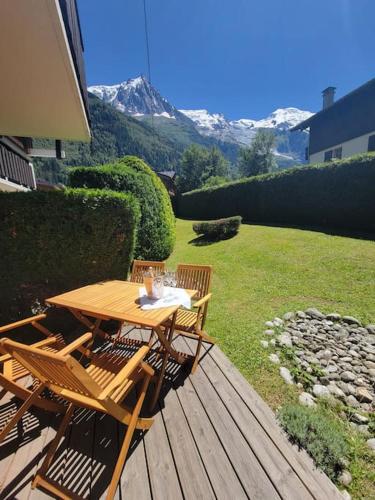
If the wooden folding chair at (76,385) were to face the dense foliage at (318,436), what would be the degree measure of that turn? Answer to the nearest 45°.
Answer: approximately 90° to its right

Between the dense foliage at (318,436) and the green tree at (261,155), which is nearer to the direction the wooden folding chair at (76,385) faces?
the green tree

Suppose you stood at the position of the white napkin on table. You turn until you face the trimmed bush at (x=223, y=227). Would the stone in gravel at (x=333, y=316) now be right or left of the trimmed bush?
right

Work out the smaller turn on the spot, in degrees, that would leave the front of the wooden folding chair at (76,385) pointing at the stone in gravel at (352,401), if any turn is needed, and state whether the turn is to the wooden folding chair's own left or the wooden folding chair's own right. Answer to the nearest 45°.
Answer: approximately 45° to the wooden folding chair's own right

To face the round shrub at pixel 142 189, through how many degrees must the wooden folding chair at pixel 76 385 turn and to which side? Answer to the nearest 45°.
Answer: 0° — it already faces it

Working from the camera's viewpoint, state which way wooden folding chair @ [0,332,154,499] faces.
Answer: facing away from the viewer and to the right of the viewer

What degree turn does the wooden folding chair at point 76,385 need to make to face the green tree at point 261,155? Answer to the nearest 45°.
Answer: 0° — it already faces it

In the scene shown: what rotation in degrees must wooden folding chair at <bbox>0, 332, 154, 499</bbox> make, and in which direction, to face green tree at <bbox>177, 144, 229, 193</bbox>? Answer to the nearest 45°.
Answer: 0° — it already faces it

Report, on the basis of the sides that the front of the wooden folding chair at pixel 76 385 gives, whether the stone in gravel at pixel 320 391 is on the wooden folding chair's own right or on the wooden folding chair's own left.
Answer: on the wooden folding chair's own right

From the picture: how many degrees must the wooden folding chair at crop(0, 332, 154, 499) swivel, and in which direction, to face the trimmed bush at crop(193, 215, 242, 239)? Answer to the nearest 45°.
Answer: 0° — it already faces it

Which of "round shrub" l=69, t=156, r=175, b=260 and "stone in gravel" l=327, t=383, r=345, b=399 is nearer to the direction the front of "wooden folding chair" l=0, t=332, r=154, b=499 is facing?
the round shrub

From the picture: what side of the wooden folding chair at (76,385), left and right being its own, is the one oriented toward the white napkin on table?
front

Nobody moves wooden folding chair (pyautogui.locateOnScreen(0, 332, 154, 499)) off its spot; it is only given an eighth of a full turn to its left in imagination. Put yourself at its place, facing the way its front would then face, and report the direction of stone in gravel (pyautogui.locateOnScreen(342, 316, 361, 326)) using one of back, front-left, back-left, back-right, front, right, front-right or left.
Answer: right

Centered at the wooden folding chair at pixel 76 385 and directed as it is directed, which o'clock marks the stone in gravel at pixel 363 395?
The stone in gravel is roughly at 2 o'clock from the wooden folding chair.

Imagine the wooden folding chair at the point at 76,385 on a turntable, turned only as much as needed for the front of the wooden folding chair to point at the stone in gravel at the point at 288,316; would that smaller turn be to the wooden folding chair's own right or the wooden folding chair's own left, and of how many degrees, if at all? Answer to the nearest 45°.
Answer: approximately 45° to the wooden folding chair's own right

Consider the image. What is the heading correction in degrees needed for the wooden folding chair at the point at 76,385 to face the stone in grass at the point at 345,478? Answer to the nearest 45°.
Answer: approximately 90° to its right

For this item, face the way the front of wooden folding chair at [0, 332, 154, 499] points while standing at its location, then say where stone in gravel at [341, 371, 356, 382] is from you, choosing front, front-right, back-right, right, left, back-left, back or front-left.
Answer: front-right
